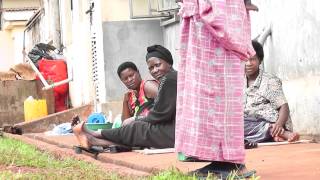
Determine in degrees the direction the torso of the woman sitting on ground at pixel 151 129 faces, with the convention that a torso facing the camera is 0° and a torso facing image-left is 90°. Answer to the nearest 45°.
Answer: approximately 90°

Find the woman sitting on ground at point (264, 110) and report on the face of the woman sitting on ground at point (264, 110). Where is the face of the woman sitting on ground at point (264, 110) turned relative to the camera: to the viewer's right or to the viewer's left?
to the viewer's left

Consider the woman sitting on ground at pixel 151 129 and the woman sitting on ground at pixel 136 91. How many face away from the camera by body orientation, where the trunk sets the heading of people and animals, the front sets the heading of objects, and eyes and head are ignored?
0

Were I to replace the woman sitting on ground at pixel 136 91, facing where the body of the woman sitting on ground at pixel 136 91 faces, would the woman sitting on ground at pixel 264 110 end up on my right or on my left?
on my left

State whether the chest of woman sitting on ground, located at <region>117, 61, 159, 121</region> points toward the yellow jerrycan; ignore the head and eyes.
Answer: no

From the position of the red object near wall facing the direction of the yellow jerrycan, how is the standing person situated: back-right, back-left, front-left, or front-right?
front-left

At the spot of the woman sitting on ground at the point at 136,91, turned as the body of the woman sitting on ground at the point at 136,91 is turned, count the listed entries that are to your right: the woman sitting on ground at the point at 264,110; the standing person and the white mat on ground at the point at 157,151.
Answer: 0

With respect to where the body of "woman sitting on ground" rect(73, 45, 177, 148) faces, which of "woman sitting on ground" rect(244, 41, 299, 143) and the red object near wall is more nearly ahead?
the red object near wall

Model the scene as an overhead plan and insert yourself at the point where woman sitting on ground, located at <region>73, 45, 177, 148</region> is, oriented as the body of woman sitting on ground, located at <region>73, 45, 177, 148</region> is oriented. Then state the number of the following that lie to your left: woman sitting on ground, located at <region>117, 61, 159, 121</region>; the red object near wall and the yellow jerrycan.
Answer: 0

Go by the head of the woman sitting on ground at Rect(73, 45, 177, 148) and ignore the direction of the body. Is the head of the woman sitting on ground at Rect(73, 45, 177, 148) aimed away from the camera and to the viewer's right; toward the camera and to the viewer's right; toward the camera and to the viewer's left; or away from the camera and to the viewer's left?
toward the camera and to the viewer's left

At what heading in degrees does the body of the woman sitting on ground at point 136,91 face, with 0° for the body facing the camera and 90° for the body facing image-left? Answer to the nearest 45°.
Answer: approximately 45°

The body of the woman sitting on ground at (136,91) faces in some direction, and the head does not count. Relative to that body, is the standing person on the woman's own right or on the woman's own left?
on the woman's own left

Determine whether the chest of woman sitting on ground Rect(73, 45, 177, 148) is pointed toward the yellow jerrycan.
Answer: no

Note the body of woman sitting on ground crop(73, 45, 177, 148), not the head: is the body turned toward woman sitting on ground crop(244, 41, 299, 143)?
no
